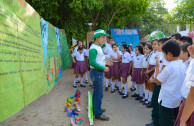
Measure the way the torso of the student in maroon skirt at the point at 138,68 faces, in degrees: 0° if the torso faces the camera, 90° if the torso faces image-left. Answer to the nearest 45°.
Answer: approximately 45°

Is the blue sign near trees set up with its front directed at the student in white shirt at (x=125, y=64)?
yes

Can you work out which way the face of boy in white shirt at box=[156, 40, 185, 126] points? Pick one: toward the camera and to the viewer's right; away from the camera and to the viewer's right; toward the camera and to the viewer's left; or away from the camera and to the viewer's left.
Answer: away from the camera and to the viewer's left

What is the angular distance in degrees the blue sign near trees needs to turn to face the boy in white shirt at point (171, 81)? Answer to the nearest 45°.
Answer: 0° — it already faces them

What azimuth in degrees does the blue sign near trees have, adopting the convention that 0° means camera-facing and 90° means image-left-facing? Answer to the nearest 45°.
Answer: approximately 0°

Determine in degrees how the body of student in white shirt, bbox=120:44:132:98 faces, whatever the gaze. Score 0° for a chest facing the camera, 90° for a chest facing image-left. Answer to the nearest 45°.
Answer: approximately 45°

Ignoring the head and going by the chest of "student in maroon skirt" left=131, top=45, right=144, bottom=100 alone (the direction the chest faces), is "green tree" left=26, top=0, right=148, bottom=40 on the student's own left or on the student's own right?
on the student's own right
